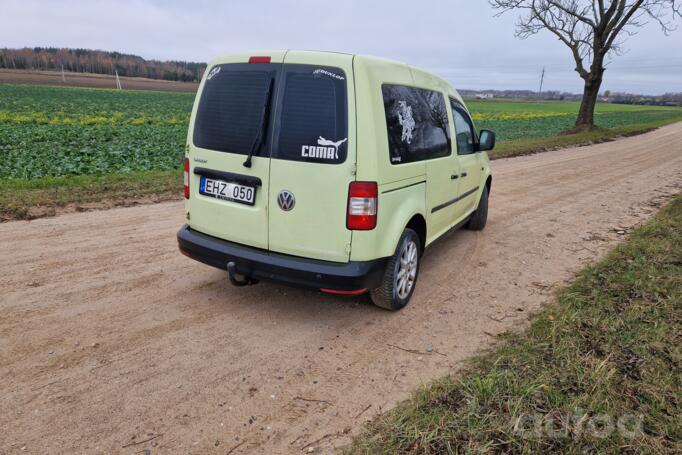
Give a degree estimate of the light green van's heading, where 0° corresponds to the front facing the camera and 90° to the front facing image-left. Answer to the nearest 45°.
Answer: approximately 225°
